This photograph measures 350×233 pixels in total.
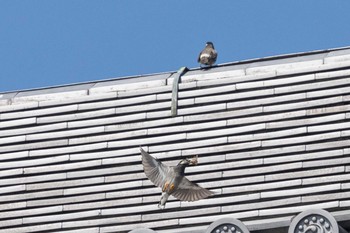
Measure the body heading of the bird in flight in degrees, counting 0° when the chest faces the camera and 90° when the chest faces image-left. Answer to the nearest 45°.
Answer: approximately 270°

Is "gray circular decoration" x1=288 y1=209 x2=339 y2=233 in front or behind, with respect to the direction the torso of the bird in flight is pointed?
in front
